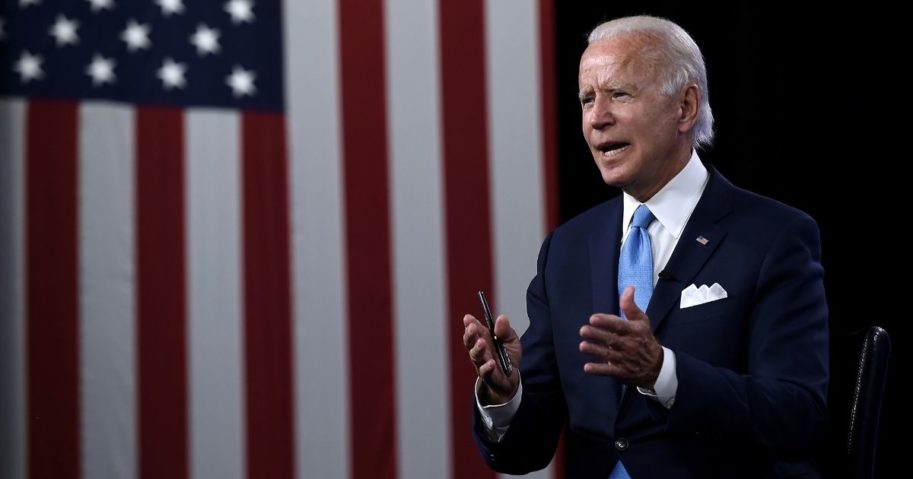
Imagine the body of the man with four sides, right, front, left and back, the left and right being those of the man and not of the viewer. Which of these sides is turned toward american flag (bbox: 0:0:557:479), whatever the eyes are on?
right

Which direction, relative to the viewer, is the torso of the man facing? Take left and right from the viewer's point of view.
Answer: facing the viewer and to the left of the viewer

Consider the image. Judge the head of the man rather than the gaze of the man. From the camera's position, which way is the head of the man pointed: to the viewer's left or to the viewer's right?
to the viewer's left
